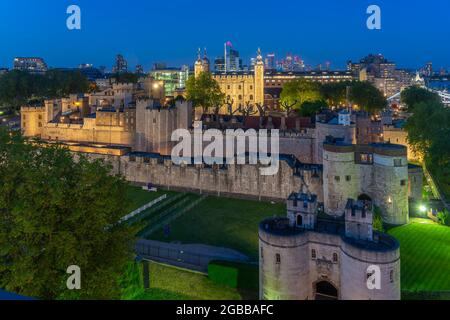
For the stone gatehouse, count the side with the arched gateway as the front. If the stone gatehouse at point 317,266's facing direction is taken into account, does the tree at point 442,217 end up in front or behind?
behind

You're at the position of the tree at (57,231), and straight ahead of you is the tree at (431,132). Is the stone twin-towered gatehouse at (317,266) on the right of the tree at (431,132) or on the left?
right

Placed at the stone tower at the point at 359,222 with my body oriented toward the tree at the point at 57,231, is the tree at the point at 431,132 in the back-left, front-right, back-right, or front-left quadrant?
back-right

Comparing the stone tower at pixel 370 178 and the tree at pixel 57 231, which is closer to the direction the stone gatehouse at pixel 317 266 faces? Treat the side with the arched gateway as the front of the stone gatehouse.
the tree

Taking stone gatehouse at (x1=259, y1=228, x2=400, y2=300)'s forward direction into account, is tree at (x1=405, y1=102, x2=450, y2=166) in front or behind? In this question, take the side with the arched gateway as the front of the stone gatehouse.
behind

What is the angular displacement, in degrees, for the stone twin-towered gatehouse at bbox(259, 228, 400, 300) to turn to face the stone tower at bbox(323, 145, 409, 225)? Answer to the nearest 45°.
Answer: approximately 180°

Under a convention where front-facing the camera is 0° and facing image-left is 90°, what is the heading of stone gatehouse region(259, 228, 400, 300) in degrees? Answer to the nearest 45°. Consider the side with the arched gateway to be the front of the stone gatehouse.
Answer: approximately 0°

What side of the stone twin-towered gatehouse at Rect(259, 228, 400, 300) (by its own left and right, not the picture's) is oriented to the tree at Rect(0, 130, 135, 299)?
right
